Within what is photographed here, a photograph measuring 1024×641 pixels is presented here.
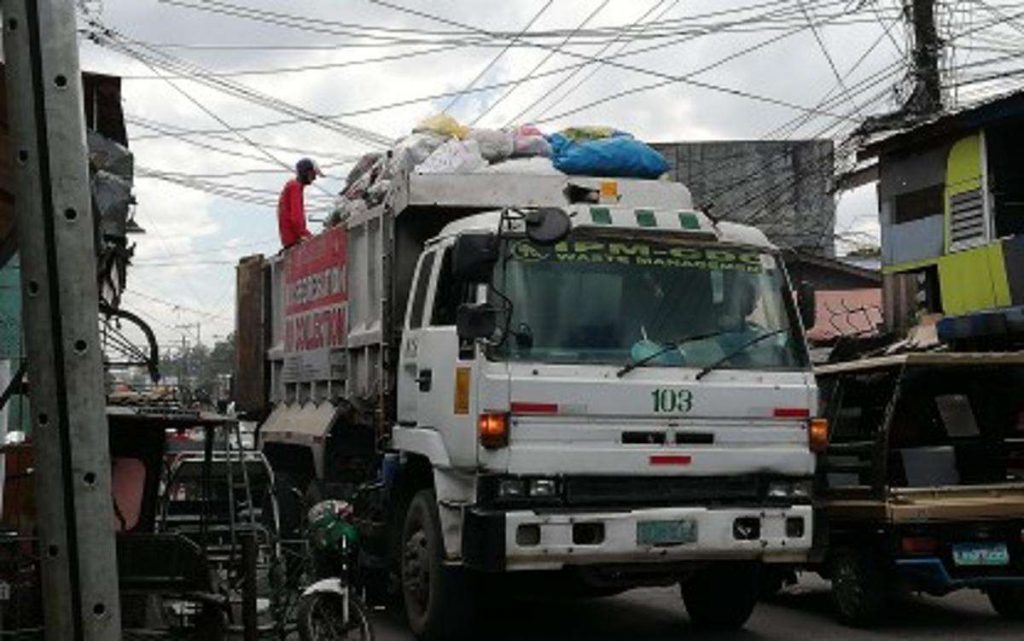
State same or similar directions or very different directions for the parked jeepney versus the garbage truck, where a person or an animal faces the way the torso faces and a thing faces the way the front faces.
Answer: very different directions

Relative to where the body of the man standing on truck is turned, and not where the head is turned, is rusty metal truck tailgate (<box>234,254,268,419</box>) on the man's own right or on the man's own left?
on the man's own left

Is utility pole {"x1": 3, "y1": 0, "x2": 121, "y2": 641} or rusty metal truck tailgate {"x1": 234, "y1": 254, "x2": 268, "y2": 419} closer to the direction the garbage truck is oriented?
the utility pole

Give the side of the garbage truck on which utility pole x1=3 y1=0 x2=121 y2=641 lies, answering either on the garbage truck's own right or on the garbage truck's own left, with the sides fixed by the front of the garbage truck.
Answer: on the garbage truck's own right

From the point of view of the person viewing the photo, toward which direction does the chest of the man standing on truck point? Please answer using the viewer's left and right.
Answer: facing to the right of the viewer

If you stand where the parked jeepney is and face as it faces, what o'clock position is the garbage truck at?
The garbage truck is roughly at 9 o'clock from the parked jeepney.

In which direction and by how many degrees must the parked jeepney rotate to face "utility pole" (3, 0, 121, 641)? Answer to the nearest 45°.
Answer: approximately 135° to its left

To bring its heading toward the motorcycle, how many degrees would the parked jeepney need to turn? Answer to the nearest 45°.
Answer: approximately 90° to its left

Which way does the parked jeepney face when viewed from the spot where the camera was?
facing away from the viewer and to the left of the viewer

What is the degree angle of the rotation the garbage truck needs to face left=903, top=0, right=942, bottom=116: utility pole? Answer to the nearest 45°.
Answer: approximately 90° to its left

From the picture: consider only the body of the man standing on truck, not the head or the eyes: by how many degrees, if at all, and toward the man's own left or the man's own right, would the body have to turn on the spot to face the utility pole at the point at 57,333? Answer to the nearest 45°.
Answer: approximately 90° to the man's own right
